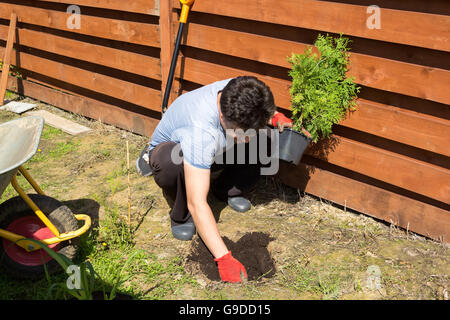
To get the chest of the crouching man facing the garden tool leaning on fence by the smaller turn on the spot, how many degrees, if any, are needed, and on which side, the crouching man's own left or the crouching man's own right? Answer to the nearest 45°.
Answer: approximately 135° to the crouching man's own left

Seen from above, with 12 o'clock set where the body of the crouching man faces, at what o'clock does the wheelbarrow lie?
The wheelbarrow is roughly at 4 o'clock from the crouching man.

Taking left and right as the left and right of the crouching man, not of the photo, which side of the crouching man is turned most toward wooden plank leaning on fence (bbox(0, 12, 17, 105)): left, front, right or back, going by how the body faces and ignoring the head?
back

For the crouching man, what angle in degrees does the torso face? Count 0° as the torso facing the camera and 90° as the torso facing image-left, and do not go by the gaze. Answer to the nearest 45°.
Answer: approximately 315°
